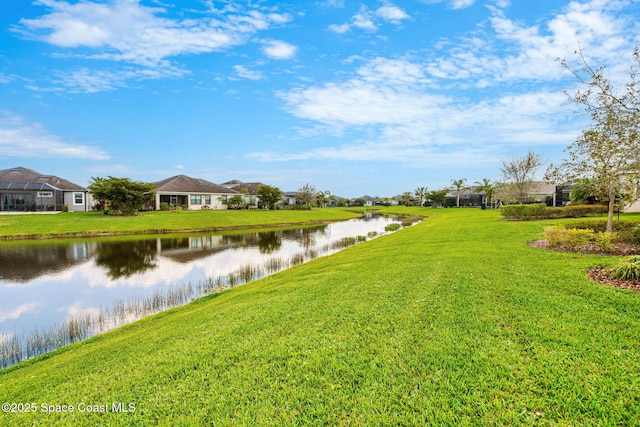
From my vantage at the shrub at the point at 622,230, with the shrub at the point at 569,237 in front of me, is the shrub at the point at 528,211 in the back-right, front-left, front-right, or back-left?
back-right

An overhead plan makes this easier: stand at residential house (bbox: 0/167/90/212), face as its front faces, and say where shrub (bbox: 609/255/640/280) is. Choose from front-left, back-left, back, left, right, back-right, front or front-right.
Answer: back

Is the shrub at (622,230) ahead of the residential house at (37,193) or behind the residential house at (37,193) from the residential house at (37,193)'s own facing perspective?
behind

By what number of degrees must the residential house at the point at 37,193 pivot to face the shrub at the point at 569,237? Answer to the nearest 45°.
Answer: approximately 180°

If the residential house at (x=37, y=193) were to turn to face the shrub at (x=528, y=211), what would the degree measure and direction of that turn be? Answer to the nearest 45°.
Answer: approximately 135° to its right

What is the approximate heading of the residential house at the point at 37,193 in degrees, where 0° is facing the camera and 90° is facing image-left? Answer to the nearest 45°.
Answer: approximately 180°

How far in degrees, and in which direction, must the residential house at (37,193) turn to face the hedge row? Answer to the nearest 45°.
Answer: approximately 135° to its right

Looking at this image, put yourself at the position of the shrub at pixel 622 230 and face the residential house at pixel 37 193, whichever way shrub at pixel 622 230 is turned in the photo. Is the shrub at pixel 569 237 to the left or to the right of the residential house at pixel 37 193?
left
